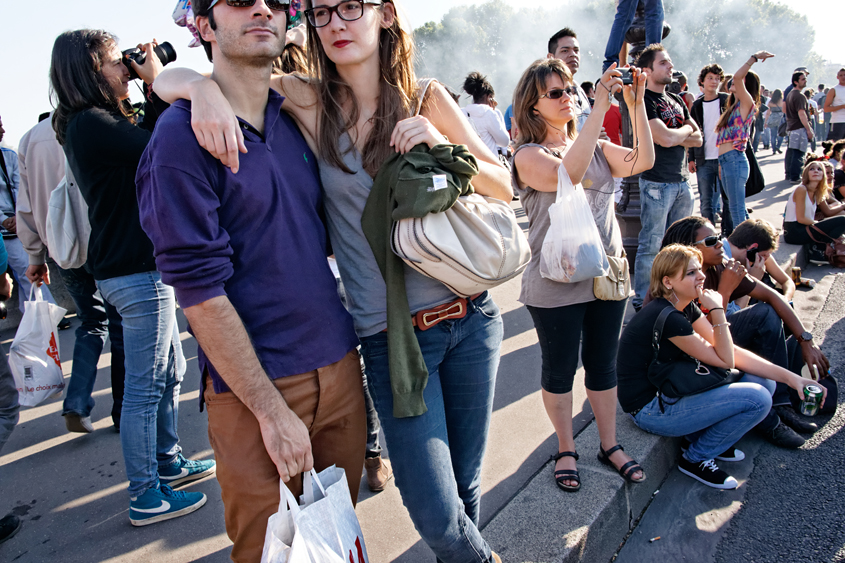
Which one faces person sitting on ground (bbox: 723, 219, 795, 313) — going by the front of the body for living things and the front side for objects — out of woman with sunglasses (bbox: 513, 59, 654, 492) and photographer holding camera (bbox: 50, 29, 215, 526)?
the photographer holding camera

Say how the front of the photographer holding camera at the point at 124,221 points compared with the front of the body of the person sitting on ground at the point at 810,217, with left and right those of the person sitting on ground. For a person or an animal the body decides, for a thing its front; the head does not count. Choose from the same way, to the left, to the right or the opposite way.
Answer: to the left

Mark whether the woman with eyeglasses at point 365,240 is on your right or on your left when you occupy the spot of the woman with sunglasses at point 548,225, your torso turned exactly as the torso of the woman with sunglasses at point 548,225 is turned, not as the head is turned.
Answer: on your right

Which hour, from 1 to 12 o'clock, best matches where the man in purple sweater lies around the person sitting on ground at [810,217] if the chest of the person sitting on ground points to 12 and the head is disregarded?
The man in purple sweater is roughly at 2 o'clock from the person sitting on ground.

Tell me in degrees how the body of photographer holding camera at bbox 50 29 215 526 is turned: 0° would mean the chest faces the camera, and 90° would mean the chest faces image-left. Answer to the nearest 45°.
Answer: approximately 270°

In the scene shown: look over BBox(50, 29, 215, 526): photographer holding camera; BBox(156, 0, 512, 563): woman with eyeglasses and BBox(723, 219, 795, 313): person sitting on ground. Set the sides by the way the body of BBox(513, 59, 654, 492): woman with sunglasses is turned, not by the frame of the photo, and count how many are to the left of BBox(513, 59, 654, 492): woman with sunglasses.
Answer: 1

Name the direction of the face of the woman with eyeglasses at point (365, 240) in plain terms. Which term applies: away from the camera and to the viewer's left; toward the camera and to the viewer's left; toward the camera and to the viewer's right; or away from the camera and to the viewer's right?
toward the camera and to the viewer's left
